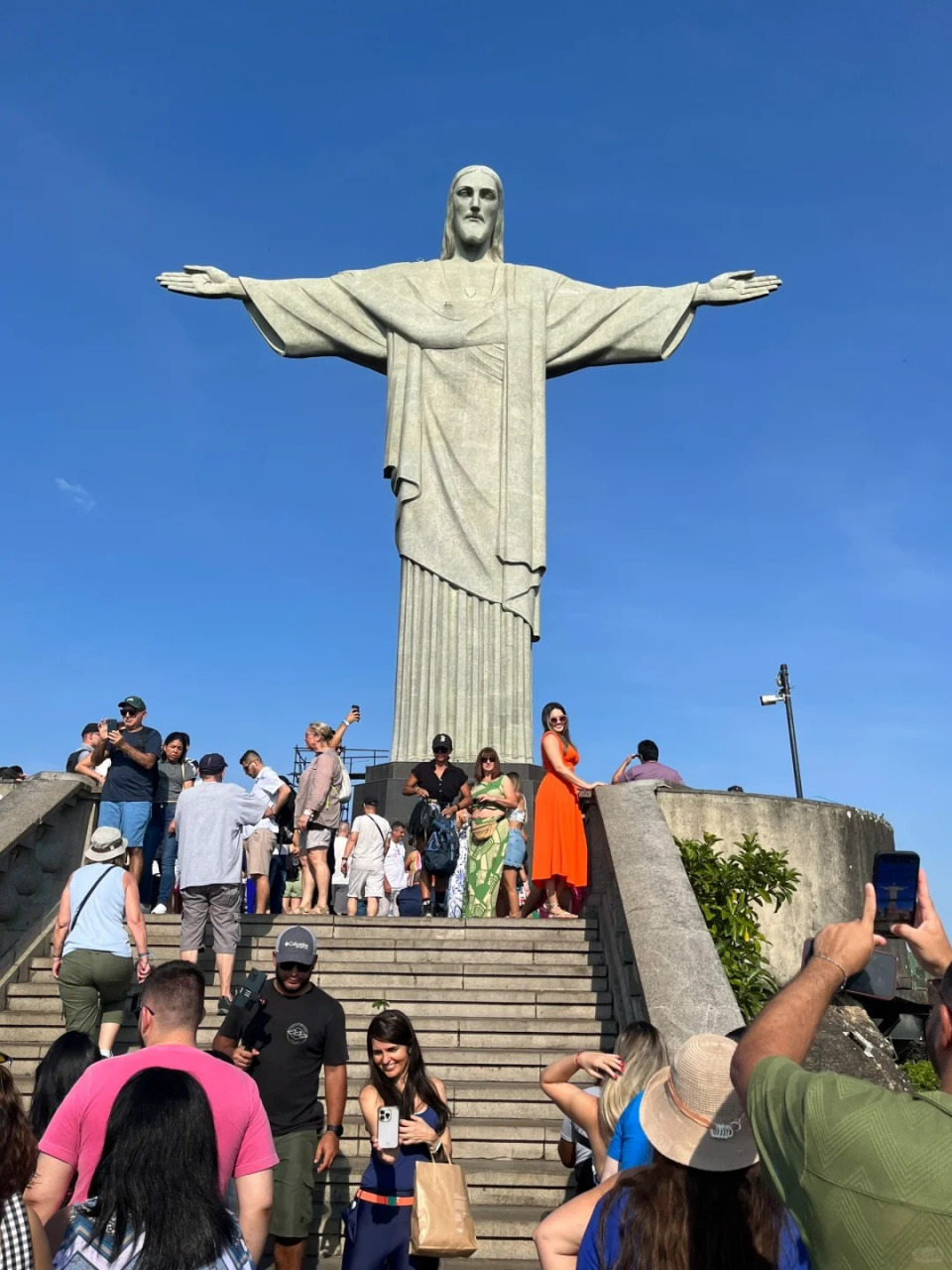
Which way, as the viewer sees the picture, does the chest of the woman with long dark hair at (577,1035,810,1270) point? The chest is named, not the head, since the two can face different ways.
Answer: away from the camera

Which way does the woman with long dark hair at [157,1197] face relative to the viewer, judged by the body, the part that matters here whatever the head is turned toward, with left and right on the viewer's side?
facing away from the viewer

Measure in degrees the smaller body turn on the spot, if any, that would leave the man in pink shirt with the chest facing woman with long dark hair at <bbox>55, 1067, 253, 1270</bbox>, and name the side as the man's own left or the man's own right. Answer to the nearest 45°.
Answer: approximately 180°

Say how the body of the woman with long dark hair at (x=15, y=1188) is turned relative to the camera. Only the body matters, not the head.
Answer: away from the camera

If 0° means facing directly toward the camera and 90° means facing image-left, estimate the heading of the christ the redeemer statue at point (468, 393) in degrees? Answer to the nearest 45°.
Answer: approximately 0°

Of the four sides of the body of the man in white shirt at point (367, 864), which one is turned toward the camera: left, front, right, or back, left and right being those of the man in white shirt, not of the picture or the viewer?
back

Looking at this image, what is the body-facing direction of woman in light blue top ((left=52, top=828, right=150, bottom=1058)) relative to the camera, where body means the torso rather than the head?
away from the camera

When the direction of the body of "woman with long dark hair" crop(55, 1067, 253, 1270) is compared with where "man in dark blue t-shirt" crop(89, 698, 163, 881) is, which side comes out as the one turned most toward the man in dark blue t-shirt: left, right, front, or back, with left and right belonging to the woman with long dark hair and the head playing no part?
front

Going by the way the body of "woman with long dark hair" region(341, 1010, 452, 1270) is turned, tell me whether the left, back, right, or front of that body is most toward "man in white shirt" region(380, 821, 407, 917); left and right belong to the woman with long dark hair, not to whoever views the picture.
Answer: back

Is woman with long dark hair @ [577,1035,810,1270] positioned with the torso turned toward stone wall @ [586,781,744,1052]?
yes

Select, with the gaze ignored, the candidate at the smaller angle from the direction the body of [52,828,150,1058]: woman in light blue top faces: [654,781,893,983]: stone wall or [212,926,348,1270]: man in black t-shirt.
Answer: the stone wall

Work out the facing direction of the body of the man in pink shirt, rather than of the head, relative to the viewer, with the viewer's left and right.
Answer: facing away from the viewer

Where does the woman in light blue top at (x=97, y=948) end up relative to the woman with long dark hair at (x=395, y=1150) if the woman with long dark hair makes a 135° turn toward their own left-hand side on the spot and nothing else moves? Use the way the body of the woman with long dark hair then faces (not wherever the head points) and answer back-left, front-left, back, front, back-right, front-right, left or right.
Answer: left

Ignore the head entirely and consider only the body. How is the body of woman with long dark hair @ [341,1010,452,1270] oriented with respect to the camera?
toward the camera
